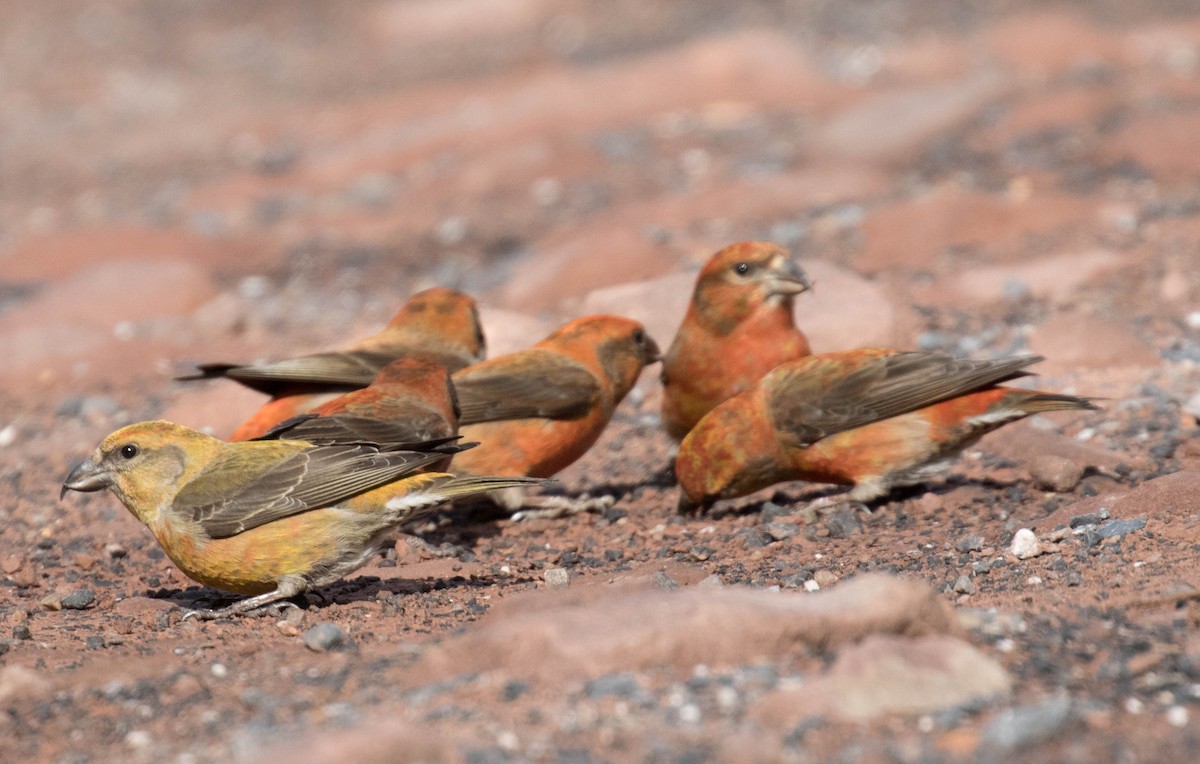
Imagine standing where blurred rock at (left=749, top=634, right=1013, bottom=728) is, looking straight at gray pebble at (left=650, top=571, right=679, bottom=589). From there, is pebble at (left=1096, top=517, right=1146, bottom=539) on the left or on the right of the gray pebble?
right

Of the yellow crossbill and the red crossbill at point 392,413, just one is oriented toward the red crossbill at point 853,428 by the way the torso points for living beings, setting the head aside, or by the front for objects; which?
the red crossbill at point 392,413

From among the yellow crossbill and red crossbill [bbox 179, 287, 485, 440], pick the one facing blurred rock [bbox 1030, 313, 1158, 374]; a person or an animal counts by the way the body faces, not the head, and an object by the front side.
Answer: the red crossbill

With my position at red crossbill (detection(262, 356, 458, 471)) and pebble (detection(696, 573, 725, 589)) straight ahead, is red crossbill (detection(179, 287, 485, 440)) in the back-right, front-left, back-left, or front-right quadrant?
back-left

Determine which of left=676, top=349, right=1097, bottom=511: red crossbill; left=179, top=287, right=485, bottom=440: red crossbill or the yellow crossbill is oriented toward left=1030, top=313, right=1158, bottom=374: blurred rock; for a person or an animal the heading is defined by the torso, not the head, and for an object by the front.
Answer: left=179, top=287, right=485, bottom=440: red crossbill

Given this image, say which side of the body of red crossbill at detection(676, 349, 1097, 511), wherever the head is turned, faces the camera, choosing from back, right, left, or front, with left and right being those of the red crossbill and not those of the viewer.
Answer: left

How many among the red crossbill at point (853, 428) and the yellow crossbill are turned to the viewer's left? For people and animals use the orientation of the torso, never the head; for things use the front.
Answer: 2

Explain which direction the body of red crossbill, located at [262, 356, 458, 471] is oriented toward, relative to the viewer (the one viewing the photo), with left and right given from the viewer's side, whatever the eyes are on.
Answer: facing to the right of the viewer

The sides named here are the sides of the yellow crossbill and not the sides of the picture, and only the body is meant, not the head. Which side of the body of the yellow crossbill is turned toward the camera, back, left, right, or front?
left

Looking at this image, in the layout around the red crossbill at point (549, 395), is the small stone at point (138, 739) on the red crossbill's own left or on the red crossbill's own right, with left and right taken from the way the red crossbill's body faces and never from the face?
on the red crossbill's own right

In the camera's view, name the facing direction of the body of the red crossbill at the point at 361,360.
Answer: to the viewer's right

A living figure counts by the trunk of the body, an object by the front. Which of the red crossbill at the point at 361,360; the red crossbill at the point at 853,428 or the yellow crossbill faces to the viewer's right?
the red crossbill at the point at 361,360

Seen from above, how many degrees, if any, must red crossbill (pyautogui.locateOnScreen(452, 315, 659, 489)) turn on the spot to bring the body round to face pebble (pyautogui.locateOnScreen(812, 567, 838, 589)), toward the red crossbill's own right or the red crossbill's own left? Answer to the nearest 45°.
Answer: approximately 45° to the red crossbill's own right

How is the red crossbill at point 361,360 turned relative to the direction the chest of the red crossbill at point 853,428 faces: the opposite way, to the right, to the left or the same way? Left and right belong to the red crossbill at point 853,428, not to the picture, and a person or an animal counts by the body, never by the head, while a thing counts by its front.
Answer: the opposite way

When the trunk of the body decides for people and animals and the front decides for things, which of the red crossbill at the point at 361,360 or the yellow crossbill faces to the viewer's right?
the red crossbill

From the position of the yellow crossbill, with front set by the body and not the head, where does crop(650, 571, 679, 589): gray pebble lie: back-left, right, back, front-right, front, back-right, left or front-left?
back-left

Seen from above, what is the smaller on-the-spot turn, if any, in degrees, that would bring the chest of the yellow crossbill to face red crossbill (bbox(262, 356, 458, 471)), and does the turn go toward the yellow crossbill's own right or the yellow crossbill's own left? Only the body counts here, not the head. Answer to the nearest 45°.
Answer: approximately 135° to the yellow crossbill's own right

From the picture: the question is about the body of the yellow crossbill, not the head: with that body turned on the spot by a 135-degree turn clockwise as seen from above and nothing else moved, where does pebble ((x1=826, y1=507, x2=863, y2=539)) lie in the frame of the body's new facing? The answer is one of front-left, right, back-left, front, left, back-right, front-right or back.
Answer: front-right

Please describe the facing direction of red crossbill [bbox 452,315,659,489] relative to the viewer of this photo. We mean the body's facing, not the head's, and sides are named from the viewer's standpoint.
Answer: facing to the right of the viewer

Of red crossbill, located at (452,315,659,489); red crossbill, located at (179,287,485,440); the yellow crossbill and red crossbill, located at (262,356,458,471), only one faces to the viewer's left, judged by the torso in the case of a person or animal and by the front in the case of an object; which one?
the yellow crossbill
